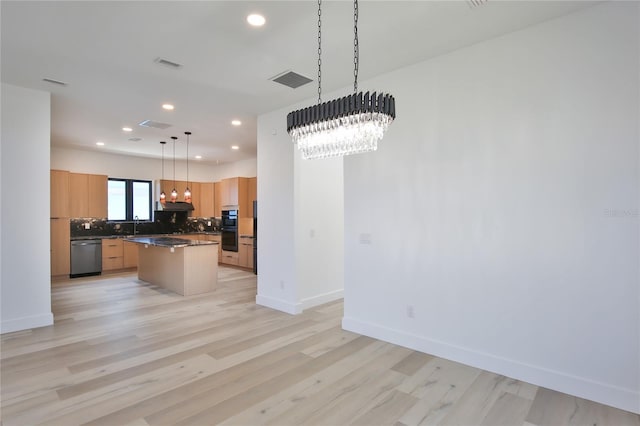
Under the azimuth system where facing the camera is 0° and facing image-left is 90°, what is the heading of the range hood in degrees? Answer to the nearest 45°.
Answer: approximately 0°

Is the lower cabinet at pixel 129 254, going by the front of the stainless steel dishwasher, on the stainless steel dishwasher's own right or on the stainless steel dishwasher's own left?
on the stainless steel dishwasher's own left

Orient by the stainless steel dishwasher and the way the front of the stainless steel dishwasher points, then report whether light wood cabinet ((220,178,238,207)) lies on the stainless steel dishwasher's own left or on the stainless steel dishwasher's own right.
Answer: on the stainless steel dishwasher's own left

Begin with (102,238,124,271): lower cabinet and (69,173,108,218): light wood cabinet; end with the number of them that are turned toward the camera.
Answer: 2

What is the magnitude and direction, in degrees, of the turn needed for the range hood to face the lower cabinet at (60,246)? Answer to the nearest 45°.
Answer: approximately 90° to its right

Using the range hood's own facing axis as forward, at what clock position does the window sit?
The window is roughly at 4 o'clock from the range hood.

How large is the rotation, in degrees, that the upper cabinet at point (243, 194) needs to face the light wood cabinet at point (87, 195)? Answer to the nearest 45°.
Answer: approximately 45° to its right

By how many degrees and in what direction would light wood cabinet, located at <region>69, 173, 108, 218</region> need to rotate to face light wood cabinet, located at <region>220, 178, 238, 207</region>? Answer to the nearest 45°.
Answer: approximately 90° to its left
